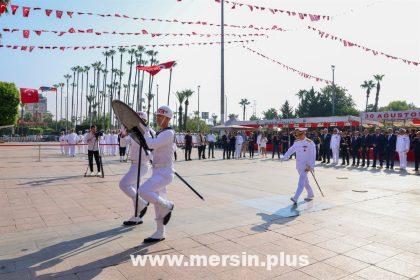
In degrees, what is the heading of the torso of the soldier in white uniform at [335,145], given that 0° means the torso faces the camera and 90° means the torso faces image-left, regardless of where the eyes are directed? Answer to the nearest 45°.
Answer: approximately 45°

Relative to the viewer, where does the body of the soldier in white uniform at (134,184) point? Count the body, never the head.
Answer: to the viewer's left

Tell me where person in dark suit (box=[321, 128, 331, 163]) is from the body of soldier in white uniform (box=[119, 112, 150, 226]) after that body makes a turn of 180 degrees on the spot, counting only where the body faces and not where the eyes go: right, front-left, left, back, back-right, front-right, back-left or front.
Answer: front-left

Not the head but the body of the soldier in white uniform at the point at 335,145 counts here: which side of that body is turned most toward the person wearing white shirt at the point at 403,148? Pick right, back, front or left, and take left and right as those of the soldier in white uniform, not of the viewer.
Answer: left

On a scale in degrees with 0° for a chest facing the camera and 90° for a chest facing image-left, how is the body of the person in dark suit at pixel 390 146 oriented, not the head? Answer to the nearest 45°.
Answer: approximately 45°

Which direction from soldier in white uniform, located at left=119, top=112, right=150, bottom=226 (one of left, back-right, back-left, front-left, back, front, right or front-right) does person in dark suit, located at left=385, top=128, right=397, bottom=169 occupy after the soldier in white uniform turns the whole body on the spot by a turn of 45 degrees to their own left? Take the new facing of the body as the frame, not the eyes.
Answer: back

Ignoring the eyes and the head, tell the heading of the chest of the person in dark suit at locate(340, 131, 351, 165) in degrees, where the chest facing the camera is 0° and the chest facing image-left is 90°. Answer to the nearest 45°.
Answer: approximately 45°

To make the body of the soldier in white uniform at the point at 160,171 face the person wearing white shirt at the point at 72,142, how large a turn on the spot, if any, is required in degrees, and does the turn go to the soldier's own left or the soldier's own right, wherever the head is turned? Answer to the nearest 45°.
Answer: approximately 90° to the soldier's own right
